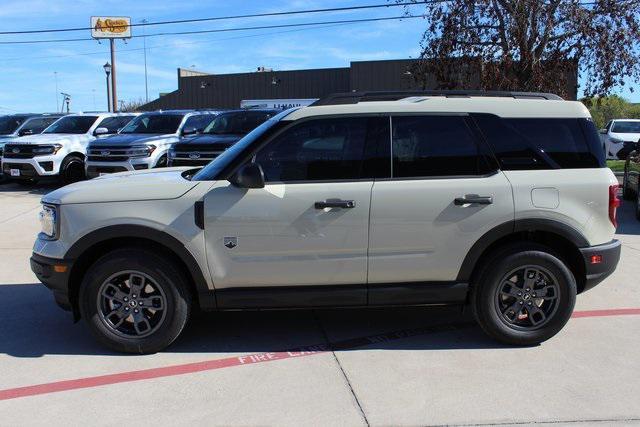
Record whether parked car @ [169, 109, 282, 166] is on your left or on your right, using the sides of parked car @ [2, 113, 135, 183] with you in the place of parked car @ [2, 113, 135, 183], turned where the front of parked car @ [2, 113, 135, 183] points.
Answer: on your left

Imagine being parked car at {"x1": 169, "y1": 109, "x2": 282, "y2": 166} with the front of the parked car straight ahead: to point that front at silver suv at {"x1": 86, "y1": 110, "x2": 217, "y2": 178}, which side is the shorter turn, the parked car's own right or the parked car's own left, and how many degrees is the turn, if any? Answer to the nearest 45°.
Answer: approximately 90° to the parked car's own right

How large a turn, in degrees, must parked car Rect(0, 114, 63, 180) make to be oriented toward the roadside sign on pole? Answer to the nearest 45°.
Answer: approximately 135° to its right

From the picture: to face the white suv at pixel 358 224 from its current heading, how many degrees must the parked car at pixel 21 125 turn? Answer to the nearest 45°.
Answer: approximately 45° to its left

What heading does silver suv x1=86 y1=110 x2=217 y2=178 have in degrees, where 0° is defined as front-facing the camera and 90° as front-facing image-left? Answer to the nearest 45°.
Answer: approximately 45°

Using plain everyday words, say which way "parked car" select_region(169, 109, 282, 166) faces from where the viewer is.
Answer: facing the viewer and to the left of the viewer

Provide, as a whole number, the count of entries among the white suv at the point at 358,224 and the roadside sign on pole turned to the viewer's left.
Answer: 1

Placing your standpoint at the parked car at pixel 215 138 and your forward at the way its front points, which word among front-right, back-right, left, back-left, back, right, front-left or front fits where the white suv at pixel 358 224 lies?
front-left

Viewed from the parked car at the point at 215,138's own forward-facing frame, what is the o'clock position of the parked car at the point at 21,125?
the parked car at the point at 21,125 is roughly at 3 o'clock from the parked car at the point at 215,138.

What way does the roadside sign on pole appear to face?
toward the camera

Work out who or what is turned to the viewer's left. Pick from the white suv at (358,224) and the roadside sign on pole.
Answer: the white suv

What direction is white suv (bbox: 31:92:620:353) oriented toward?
to the viewer's left

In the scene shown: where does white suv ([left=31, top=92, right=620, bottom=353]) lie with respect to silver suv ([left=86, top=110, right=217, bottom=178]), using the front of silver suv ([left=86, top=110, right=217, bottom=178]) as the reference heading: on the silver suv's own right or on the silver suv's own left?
on the silver suv's own left

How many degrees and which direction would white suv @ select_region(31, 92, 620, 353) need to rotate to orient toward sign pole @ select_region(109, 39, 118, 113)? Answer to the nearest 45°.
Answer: approximately 90° to its right

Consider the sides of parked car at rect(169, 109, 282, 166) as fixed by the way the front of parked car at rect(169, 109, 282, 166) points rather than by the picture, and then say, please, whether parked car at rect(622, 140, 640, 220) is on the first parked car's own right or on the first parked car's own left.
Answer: on the first parked car's own left

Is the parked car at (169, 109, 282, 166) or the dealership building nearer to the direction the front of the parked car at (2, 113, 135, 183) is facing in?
the parked car
